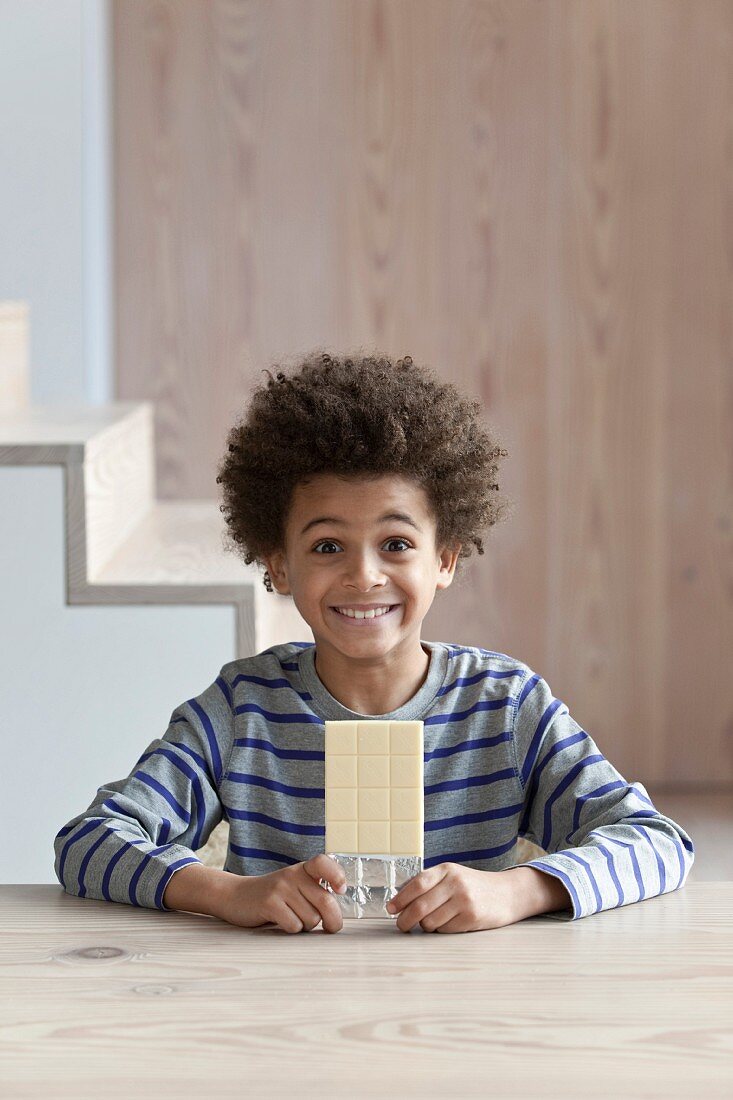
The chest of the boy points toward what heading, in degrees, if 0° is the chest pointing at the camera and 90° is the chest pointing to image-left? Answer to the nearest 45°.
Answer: approximately 0°

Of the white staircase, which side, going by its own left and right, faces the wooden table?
right

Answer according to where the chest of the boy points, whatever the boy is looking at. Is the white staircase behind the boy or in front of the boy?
behind

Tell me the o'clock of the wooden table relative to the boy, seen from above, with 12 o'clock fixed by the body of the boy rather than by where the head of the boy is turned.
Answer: The wooden table is roughly at 12 o'clock from the boy.

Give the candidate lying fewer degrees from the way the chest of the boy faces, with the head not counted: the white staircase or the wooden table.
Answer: the wooden table

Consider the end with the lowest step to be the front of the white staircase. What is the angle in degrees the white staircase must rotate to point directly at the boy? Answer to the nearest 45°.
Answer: approximately 90° to its right

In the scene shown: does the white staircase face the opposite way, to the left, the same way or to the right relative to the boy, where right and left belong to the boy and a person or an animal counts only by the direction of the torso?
to the left

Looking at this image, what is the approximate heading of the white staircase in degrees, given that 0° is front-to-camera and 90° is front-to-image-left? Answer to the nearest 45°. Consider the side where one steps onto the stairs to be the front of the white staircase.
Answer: approximately 270°
